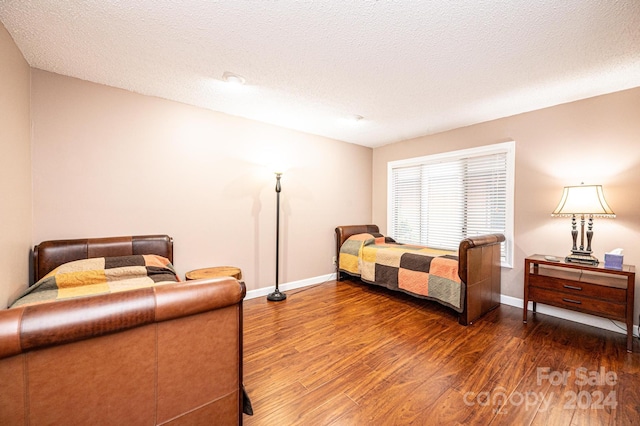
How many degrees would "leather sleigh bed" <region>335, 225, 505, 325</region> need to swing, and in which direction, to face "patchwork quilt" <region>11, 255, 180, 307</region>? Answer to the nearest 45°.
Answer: approximately 90° to its right

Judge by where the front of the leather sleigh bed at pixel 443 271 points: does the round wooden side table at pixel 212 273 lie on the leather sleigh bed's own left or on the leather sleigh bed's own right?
on the leather sleigh bed's own right

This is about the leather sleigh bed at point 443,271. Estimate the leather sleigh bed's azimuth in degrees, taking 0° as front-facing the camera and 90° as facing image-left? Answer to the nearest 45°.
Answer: approximately 315°

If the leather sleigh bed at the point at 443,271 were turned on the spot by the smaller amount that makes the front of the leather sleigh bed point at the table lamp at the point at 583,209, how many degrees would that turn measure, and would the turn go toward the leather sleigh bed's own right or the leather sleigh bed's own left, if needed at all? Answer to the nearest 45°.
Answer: approximately 45° to the leather sleigh bed's own left

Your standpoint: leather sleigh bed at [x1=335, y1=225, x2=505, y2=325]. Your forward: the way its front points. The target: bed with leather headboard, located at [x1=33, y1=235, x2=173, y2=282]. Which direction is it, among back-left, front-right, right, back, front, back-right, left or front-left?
right

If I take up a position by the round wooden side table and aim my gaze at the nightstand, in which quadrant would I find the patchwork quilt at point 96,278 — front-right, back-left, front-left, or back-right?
back-right

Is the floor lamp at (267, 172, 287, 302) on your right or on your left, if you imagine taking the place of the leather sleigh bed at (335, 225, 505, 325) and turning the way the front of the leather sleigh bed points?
on your right

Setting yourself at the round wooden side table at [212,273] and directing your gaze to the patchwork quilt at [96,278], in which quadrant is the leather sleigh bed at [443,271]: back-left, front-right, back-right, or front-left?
back-left

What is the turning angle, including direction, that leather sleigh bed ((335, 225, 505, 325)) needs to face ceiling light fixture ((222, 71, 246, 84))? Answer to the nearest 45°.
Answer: approximately 90° to its right
